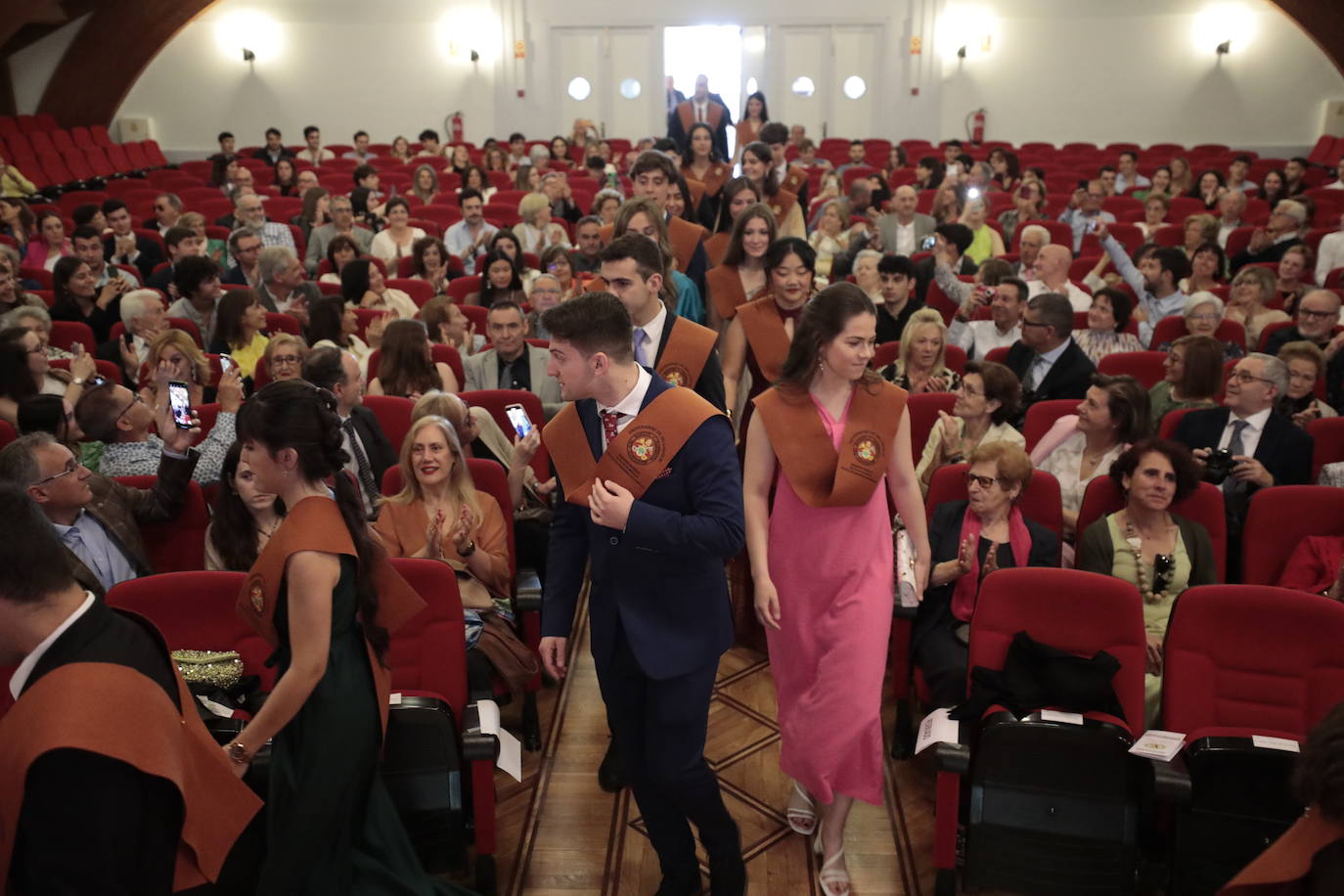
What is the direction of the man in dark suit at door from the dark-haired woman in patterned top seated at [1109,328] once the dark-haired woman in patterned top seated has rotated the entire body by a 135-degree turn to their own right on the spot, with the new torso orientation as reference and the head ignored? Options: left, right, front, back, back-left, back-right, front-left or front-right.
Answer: front-left

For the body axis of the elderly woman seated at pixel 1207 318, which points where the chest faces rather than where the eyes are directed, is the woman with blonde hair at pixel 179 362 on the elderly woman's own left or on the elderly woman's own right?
on the elderly woman's own right

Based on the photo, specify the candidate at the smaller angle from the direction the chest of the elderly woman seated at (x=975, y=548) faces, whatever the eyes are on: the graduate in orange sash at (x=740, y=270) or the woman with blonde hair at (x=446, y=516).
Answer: the woman with blonde hair

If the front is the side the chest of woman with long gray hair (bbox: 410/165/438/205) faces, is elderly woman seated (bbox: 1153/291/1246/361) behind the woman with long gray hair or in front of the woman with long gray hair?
in front

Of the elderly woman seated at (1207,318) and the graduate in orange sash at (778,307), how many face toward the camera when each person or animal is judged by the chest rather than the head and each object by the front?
2

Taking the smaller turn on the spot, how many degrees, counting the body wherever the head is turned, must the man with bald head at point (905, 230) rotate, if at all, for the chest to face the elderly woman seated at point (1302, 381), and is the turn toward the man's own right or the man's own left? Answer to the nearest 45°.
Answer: approximately 45° to the man's own left

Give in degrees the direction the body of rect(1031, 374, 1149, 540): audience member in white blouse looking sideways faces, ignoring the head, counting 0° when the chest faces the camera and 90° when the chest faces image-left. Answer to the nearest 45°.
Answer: approximately 45°

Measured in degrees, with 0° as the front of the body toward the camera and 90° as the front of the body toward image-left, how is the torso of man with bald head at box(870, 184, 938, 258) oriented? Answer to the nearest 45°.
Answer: approximately 0°

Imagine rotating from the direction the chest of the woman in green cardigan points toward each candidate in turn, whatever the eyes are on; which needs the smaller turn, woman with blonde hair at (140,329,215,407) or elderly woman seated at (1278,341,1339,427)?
the woman with blonde hair

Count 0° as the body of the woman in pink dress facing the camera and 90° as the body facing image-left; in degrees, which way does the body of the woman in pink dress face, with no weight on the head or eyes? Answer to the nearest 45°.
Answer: approximately 0°

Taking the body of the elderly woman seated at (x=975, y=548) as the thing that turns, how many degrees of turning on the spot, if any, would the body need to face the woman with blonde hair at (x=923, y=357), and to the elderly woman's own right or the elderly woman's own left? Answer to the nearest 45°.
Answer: approximately 135° to the elderly woman's own right

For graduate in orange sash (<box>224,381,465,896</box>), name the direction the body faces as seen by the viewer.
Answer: to the viewer's left
